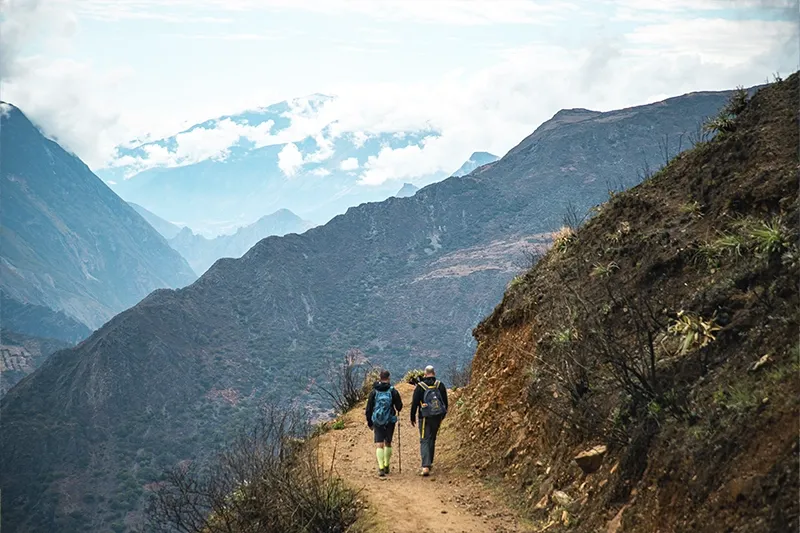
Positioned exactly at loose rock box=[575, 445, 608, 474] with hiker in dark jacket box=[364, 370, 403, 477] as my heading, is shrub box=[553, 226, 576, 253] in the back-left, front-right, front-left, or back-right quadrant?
front-right

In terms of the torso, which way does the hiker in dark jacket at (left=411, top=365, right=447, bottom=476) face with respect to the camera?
away from the camera

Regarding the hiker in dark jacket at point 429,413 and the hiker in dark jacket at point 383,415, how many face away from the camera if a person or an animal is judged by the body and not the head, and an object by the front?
2

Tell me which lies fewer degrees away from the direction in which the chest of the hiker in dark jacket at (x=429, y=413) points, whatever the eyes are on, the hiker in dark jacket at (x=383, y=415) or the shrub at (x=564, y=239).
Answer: the shrub

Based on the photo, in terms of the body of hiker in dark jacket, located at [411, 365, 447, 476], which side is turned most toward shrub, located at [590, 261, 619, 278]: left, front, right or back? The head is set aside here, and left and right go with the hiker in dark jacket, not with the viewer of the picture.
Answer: right

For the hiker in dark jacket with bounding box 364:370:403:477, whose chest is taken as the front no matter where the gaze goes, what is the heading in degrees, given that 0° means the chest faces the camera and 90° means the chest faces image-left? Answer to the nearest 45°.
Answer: approximately 180°

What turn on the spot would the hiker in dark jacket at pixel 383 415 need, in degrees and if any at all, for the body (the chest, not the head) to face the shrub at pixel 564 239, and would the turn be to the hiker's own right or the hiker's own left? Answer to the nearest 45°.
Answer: approximately 45° to the hiker's own right

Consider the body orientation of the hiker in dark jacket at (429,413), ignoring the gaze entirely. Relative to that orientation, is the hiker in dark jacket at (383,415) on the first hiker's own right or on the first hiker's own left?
on the first hiker's own left

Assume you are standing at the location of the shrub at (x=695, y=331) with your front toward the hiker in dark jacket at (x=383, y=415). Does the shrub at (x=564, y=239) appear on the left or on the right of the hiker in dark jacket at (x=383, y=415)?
right

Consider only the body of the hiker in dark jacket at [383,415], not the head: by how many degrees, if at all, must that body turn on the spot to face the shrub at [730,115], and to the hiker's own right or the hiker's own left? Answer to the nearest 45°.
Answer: approximately 90° to the hiker's own right

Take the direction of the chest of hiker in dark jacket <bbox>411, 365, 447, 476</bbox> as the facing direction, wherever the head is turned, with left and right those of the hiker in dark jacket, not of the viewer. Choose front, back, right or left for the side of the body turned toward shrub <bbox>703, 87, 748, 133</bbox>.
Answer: right
